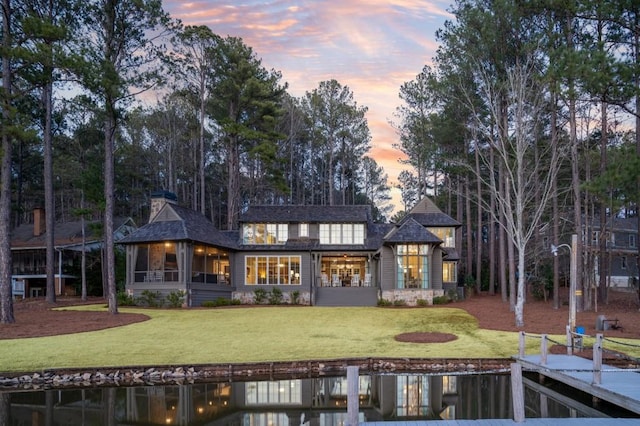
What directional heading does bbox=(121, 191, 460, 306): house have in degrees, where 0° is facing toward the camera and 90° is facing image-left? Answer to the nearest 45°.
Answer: approximately 0°

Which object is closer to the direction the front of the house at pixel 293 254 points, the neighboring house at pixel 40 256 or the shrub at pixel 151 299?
the shrub

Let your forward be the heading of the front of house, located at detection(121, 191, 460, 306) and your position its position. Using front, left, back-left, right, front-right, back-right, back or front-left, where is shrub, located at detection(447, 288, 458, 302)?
left

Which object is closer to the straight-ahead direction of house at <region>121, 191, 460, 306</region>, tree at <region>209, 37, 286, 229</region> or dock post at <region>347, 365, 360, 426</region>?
the dock post

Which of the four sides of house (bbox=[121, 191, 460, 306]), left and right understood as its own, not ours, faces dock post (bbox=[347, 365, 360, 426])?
front
